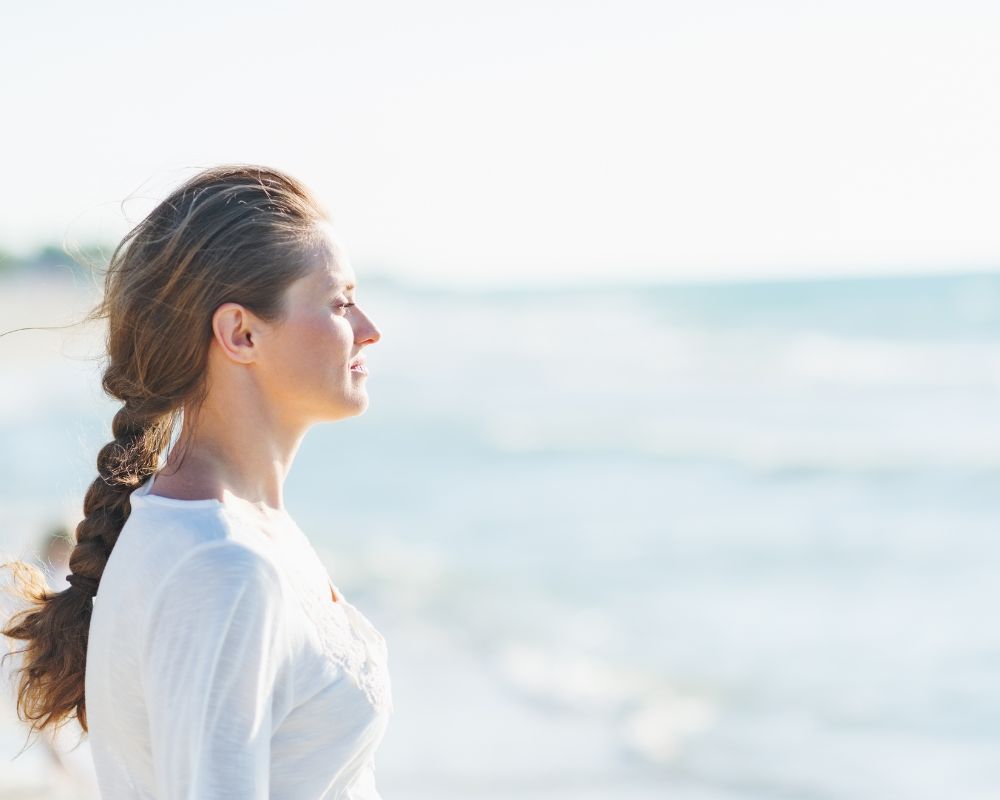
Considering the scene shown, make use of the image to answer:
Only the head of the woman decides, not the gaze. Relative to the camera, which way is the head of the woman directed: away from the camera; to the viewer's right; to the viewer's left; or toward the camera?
to the viewer's right

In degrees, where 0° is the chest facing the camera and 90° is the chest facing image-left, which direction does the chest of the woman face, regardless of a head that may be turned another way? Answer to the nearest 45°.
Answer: approximately 270°
